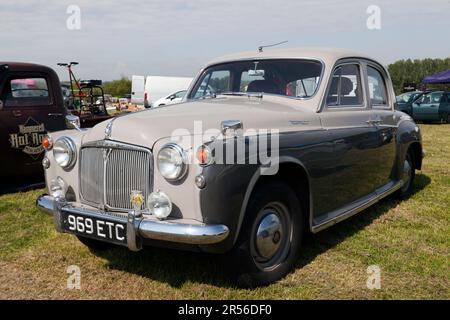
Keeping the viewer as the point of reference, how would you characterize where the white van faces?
facing away from the viewer and to the right of the viewer

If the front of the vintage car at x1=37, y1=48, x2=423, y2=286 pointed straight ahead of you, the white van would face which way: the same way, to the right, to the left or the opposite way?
the opposite way

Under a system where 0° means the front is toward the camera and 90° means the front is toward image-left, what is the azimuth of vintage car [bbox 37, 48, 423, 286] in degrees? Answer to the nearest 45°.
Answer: approximately 45°

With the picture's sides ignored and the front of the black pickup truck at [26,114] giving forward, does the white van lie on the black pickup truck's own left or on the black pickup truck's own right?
on the black pickup truck's own right

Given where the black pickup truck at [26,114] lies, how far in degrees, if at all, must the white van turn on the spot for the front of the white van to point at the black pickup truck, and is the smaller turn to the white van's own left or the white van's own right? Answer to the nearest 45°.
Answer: approximately 135° to the white van's own right
